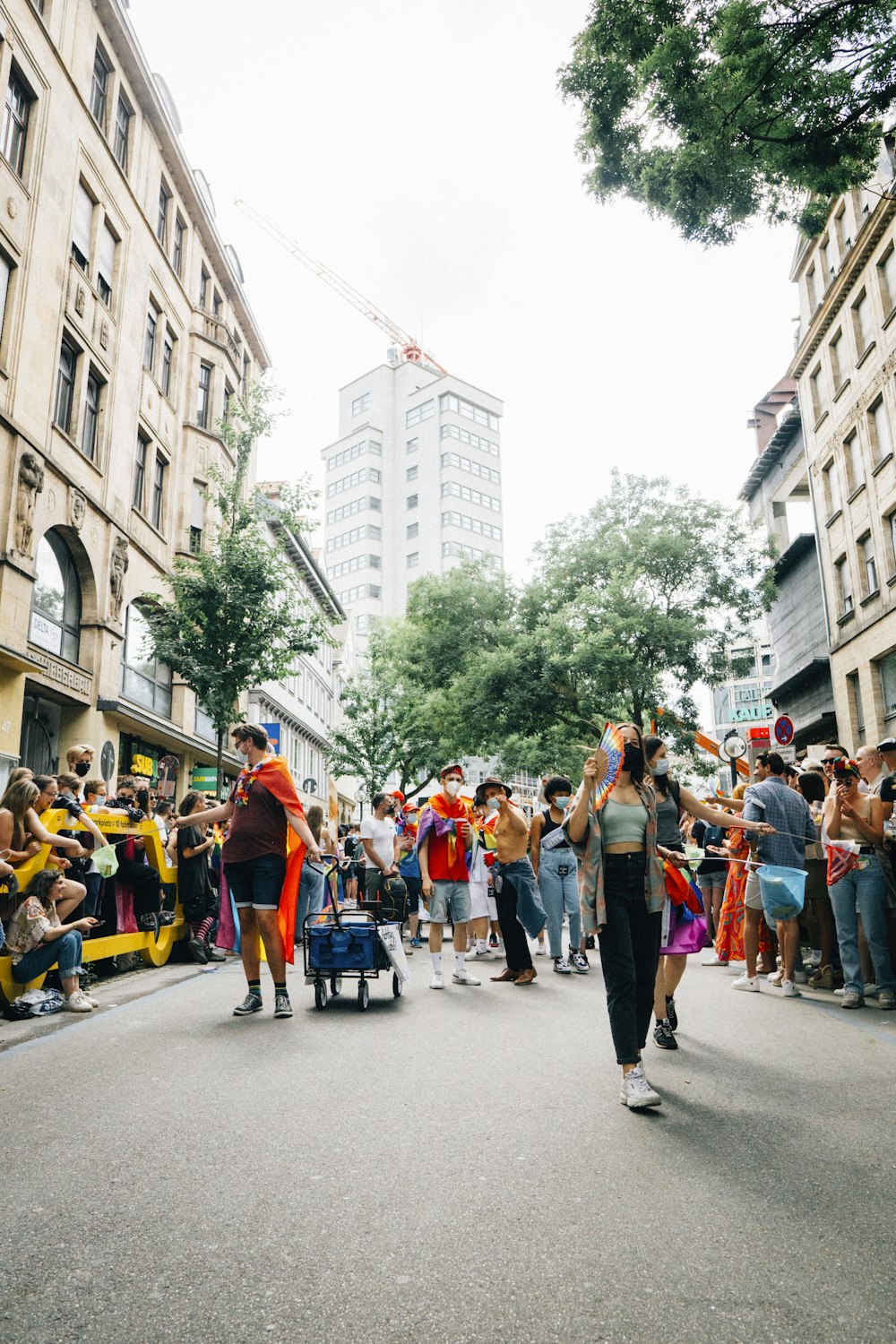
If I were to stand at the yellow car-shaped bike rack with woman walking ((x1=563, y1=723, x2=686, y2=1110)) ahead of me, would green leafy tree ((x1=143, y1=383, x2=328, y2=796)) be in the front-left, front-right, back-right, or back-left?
back-left

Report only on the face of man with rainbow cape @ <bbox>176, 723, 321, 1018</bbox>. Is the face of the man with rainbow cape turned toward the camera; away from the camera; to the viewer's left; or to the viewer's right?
to the viewer's left

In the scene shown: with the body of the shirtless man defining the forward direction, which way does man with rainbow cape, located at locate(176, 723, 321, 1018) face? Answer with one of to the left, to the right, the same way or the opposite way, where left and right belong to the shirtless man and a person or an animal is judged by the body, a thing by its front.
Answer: the same way

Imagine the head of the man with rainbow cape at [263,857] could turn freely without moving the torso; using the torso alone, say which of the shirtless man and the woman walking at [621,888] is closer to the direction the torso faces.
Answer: the woman walking

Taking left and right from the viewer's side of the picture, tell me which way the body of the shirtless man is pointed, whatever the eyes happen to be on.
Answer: facing the viewer and to the left of the viewer

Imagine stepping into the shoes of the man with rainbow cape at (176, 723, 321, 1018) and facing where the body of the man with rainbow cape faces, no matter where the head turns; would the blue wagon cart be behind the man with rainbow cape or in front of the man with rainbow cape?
behind

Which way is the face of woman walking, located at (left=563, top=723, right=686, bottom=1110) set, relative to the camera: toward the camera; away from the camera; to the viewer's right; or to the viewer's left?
toward the camera

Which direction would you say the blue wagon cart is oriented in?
toward the camera

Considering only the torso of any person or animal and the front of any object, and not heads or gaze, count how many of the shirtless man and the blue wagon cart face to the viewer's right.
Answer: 0

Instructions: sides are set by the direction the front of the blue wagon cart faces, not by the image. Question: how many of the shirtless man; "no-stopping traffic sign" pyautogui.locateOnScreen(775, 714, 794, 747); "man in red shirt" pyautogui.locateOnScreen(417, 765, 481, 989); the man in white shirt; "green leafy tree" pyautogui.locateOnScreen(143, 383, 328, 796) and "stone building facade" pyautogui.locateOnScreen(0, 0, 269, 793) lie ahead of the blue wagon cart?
0

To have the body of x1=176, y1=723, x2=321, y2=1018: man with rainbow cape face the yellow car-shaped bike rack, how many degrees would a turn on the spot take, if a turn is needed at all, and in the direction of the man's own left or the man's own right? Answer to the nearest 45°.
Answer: approximately 90° to the man's own right

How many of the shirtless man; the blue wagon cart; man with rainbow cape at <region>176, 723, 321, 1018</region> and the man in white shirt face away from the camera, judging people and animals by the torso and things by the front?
0

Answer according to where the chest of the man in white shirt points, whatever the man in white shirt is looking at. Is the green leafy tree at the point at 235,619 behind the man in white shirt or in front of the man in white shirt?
behind

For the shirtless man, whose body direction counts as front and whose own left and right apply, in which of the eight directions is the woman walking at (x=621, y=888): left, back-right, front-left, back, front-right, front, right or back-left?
front-left

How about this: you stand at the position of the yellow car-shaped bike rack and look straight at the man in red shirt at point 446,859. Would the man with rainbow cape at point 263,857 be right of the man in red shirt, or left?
right
